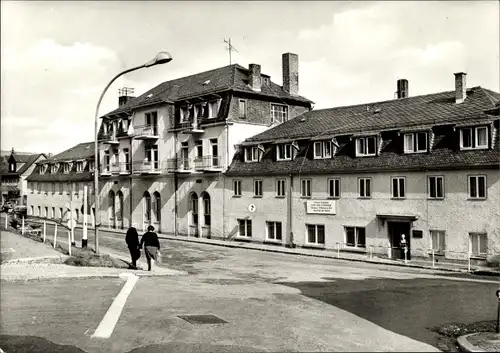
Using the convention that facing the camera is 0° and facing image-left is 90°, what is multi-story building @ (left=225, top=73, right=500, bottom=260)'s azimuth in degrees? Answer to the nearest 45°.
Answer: approximately 45°

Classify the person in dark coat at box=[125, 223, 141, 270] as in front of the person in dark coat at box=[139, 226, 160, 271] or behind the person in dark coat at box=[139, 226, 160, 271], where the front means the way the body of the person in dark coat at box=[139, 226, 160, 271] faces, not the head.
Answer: in front

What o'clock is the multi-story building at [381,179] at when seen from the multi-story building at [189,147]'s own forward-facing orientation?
the multi-story building at [381,179] is roughly at 9 o'clock from the multi-story building at [189,147].

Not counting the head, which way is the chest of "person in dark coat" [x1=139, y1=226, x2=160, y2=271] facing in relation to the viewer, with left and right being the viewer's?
facing away from the viewer

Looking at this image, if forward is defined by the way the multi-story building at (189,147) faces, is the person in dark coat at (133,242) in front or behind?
in front

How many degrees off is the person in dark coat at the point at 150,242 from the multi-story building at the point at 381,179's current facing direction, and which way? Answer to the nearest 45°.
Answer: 0° — it already faces them

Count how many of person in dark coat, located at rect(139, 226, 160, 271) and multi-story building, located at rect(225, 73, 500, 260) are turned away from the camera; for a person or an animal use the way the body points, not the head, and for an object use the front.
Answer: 1

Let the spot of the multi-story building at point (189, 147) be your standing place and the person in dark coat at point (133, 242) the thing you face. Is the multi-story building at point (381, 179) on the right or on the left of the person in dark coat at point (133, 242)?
left

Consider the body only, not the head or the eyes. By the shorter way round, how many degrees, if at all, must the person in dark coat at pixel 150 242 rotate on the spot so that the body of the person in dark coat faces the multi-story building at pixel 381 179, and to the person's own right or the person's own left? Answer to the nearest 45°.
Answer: approximately 45° to the person's own right

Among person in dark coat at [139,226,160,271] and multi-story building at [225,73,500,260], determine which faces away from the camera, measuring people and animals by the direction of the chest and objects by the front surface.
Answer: the person in dark coat
